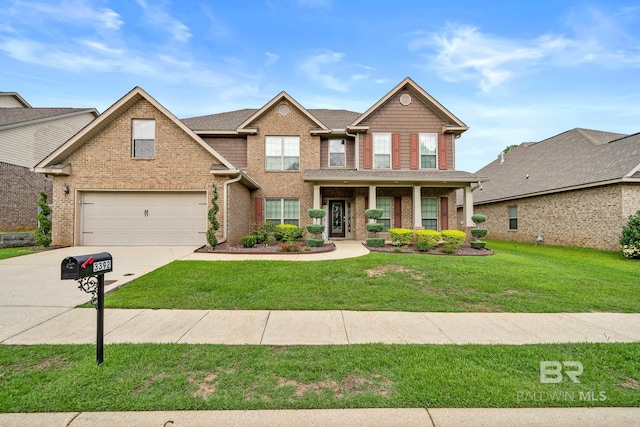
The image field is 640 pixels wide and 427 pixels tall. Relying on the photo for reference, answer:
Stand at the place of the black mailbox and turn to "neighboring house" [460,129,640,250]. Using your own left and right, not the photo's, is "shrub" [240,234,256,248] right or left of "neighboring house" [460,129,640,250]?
left

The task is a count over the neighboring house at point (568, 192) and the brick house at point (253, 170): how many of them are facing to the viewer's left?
0

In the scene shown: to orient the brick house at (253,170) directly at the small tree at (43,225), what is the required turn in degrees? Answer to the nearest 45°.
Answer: approximately 90° to its right

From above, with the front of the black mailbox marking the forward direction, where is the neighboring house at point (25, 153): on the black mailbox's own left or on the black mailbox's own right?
on the black mailbox's own right

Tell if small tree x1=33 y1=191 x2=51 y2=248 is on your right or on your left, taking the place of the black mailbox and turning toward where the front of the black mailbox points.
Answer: on your right

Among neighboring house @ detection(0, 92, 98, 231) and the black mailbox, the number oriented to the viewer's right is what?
0

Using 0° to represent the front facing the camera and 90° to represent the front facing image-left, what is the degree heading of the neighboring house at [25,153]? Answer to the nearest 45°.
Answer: approximately 45°

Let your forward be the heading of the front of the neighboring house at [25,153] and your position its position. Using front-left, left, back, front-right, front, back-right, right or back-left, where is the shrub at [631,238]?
left

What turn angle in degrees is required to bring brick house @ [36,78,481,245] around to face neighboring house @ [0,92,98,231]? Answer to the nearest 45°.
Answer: approximately 90° to its right

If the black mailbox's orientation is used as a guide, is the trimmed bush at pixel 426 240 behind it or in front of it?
behind

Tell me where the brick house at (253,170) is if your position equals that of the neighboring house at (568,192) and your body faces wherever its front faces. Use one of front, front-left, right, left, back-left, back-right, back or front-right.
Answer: right

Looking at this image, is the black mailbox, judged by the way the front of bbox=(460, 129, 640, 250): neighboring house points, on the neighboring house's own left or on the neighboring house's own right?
on the neighboring house's own right

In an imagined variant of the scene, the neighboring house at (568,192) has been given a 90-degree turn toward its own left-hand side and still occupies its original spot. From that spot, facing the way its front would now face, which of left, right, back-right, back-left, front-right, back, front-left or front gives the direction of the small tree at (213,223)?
back

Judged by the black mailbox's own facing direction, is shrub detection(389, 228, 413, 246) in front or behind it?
behind

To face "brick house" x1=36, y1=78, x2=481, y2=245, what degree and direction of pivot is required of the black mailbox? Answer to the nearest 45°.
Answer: approximately 180°
